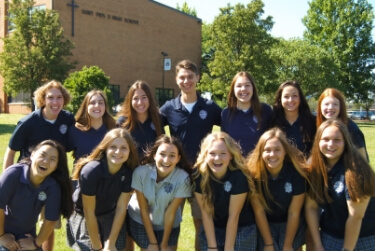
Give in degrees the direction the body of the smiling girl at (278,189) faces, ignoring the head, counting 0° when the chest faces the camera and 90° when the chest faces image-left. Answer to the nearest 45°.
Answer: approximately 0°

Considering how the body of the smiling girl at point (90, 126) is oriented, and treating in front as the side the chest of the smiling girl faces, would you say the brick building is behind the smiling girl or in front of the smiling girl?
behind

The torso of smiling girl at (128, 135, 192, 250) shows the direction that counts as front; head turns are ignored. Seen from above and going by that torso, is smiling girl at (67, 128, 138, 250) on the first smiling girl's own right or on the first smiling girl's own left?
on the first smiling girl's own right

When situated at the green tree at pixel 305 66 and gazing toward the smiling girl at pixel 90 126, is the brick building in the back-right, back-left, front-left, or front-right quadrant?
front-right

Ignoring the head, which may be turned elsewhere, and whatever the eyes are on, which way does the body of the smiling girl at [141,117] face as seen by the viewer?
toward the camera

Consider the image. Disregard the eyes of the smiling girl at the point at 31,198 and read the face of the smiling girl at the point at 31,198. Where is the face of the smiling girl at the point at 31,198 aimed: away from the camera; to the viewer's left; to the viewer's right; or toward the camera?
toward the camera

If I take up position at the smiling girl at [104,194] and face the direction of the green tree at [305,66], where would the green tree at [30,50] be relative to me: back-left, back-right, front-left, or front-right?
front-left

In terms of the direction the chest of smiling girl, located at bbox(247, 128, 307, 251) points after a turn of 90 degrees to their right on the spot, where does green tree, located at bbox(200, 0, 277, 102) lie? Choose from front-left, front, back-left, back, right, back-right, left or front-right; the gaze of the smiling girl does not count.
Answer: right

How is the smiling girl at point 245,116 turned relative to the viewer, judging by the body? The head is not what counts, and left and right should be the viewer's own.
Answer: facing the viewer

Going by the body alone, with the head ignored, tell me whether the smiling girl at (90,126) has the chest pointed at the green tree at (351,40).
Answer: no

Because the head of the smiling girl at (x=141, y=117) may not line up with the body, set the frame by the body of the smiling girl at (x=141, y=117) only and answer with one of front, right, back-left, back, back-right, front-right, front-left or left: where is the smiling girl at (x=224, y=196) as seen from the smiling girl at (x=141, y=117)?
front-left

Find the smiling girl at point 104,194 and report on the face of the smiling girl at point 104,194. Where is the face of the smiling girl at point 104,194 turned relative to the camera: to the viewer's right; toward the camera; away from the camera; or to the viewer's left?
toward the camera

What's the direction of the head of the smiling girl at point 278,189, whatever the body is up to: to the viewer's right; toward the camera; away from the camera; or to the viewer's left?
toward the camera

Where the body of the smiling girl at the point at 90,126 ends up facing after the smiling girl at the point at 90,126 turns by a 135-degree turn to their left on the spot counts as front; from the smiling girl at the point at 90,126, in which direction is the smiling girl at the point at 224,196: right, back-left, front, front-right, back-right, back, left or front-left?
right

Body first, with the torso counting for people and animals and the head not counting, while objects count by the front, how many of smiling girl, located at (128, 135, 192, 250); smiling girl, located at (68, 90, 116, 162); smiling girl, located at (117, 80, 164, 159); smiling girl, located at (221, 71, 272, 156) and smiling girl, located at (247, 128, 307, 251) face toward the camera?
5

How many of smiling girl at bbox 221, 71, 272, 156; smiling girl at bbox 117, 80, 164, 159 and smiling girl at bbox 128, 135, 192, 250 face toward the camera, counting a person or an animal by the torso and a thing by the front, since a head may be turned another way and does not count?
3

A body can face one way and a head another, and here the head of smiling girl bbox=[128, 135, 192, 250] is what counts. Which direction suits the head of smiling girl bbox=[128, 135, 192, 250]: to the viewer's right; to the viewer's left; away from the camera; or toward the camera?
toward the camera

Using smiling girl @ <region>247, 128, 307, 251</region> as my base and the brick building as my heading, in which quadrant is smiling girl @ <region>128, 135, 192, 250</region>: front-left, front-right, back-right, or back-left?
front-left
